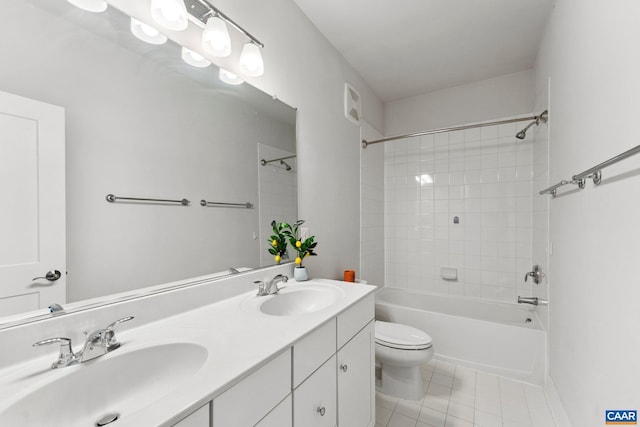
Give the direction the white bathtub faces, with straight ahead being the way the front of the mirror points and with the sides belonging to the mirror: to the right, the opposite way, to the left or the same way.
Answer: to the right

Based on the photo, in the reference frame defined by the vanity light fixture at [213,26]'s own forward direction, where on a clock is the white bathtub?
The white bathtub is roughly at 10 o'clock from the vanity light fixture.

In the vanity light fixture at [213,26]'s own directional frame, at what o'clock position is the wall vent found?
The wall vent is roughly at 9 o'clock from the vanity light fixture.

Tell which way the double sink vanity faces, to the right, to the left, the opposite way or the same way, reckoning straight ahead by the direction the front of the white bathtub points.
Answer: to the left

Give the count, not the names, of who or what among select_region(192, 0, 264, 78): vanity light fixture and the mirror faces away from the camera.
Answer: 0

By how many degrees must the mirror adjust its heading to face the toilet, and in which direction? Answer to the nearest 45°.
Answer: approximately 45° to its left

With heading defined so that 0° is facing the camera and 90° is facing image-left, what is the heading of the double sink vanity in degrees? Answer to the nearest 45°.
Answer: approximately 315°
